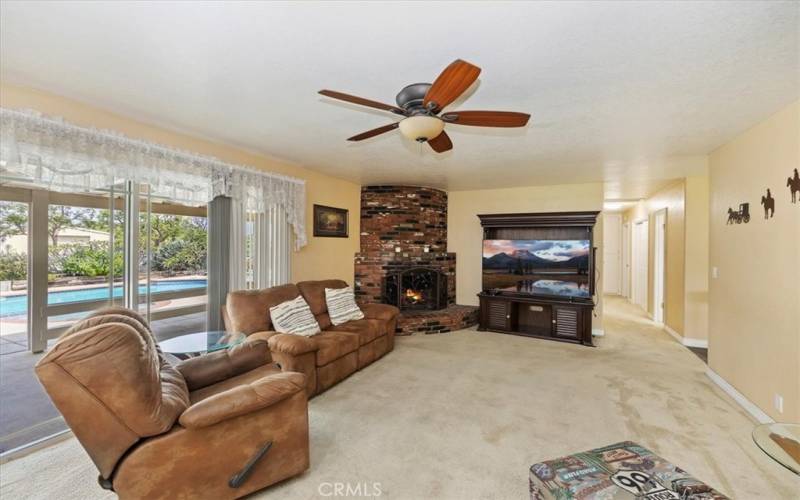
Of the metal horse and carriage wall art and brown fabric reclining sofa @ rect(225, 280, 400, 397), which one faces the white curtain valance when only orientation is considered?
the metal horse and carriage wall art

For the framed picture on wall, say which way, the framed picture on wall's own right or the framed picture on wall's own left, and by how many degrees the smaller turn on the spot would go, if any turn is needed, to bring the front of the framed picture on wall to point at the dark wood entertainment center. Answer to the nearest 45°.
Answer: approximately 45° to the framed picture on wall's own left

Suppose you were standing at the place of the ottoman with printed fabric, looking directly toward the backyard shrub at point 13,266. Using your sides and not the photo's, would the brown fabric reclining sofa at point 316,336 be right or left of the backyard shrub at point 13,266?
right

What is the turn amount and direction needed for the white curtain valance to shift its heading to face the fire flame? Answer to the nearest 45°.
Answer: approximately 45° to its left
